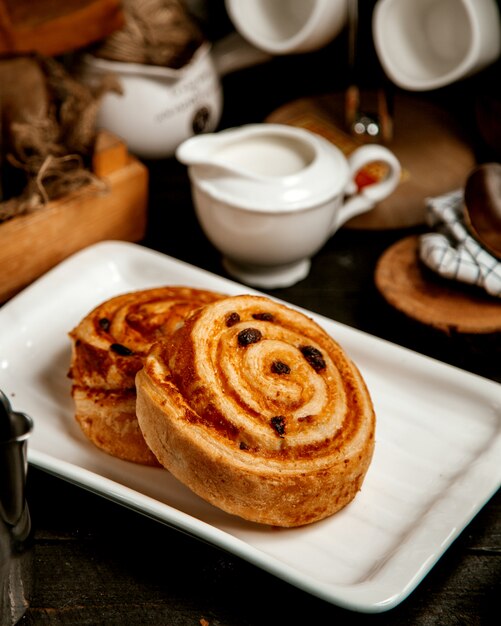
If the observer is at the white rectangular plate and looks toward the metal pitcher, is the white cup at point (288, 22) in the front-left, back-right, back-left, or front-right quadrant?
back-right

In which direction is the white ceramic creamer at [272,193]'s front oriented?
to the viewer's left

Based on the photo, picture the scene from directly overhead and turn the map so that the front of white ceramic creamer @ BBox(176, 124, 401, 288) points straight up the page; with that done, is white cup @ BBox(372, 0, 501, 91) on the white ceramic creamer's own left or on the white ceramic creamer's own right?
on the white ceramic creamer's own right

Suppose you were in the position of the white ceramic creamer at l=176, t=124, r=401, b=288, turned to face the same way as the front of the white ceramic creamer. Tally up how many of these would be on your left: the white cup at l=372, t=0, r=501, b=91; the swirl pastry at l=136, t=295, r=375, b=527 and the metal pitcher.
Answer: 2

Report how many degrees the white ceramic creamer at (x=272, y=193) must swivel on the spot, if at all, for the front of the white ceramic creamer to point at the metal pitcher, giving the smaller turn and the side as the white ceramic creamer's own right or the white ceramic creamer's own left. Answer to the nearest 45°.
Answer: approximately 90° to the white ceramic creamer's own left

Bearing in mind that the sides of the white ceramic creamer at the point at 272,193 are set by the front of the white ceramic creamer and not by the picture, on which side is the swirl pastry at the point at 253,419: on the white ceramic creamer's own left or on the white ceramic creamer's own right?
on the white ceramic creamer's own left
